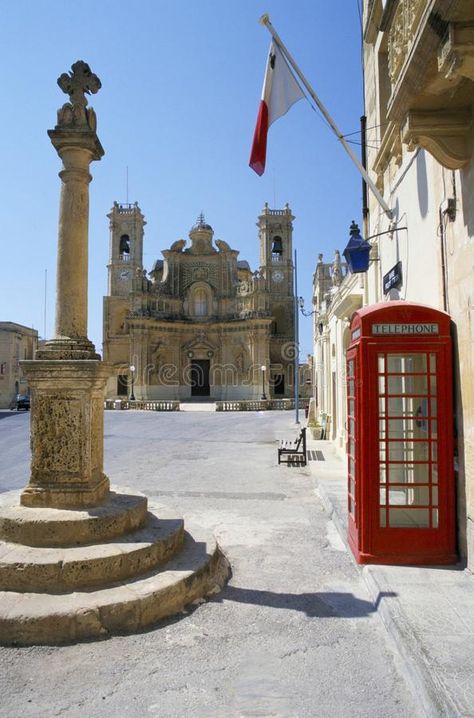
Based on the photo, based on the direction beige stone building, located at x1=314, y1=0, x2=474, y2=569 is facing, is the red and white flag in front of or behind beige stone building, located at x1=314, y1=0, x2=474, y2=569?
in front

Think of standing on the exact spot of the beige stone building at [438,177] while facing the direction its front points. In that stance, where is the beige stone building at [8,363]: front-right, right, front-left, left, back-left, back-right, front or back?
front-right

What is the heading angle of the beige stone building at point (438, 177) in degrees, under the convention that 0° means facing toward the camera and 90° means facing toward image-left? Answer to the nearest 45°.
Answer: approximately 90°

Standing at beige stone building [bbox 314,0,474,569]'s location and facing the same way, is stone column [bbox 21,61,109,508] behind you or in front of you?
in front
